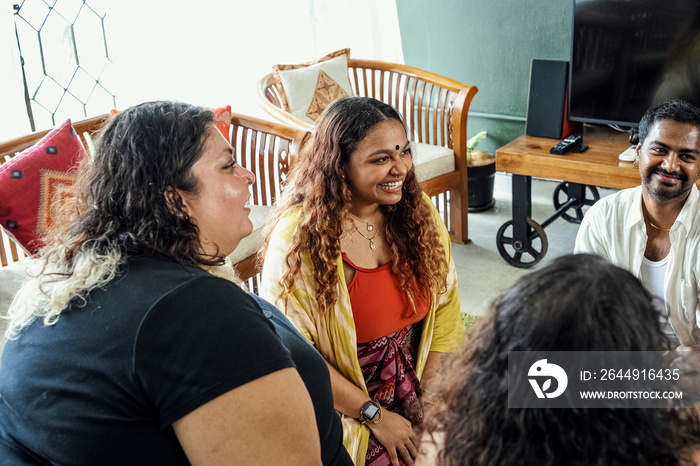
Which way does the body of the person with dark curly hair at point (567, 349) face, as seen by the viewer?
away from the camera

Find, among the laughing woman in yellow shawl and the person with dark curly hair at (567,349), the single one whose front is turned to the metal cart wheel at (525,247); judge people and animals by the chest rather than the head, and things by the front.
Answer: the person with dark curly hair

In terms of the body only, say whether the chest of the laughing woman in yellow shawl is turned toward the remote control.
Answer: no

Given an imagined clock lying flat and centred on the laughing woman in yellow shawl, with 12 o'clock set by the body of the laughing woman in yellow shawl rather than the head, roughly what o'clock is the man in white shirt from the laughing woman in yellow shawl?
The man in white shirt is roughly at 10 o'clock from the laughing woman in yellow shawl.

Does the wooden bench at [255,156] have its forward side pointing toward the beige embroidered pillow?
no

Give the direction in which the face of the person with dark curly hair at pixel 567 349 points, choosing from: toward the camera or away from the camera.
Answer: away from the camera

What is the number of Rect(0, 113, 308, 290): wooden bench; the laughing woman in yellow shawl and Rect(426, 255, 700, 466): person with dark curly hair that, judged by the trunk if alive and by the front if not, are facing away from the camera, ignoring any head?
1

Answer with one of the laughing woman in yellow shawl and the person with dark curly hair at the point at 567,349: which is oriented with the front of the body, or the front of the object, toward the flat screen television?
the person with dark curly hair

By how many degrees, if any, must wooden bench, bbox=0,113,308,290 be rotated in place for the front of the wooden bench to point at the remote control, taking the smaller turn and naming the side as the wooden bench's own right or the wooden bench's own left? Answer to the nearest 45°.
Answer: approximately 90° to the wooden bench's own left

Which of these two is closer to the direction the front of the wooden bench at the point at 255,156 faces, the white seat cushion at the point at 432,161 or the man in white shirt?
the man in white shirt

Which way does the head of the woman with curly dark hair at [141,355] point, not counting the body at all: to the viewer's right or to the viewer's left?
to the viewer's right

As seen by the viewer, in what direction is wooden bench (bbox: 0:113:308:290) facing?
toward the camera

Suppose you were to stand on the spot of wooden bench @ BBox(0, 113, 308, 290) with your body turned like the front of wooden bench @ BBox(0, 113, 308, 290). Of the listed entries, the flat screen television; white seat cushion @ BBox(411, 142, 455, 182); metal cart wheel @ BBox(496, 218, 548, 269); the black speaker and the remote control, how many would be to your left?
5

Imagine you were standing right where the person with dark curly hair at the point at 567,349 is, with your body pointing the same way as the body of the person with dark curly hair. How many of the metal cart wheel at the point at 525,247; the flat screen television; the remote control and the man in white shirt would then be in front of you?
4

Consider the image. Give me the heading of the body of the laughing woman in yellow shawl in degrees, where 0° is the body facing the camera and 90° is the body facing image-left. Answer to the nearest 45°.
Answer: approximately 315°

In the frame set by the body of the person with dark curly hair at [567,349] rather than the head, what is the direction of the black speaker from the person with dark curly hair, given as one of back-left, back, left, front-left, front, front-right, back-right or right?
front

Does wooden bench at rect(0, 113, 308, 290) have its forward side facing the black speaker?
no

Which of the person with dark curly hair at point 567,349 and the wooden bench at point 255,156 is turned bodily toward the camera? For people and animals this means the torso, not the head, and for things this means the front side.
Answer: the wooden bench

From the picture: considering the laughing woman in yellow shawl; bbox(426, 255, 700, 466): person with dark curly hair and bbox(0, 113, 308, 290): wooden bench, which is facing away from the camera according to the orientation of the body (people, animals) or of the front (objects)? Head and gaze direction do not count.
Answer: the person with dark curly hair

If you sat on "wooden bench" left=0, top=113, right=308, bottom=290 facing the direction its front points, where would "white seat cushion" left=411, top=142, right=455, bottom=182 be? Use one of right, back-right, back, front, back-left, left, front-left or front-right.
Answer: left
